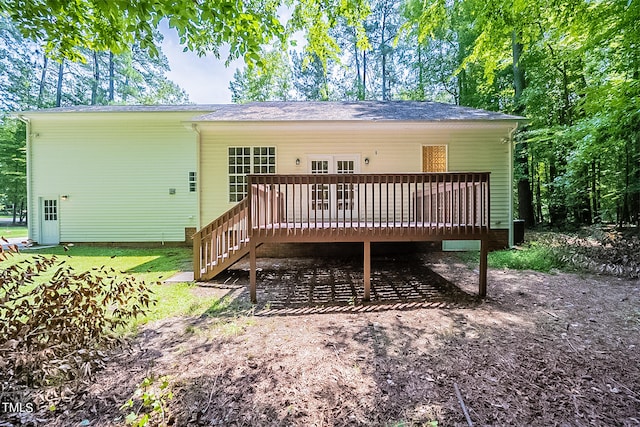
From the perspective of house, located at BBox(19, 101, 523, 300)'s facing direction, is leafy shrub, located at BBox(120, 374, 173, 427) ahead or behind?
behind

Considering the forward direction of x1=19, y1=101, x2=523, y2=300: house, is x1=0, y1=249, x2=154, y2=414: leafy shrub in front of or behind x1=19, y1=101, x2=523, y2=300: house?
behind

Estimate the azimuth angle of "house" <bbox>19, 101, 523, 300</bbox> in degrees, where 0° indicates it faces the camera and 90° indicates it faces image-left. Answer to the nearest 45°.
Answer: approximately 180°
